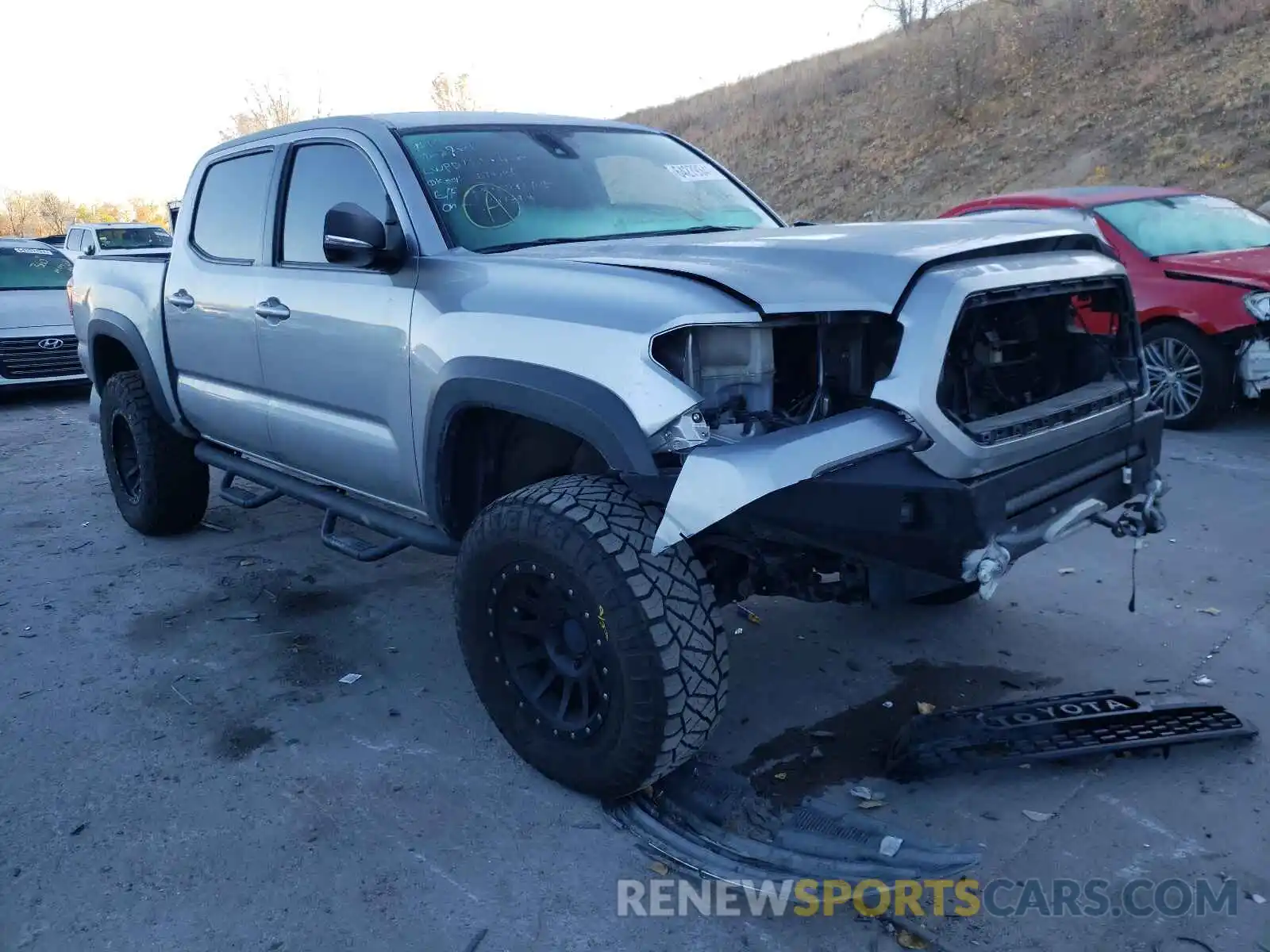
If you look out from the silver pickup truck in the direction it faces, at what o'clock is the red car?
The red car is roughly at 9 o'clock from the silver pickup truck.

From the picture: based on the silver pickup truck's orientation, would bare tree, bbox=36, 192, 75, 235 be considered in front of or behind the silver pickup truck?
behind

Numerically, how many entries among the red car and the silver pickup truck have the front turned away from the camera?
0

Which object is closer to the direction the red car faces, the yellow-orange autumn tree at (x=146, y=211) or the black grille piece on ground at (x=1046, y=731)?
the black grille piece on ground

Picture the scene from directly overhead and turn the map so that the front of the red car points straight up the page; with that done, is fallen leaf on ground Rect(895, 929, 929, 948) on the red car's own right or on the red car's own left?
on the red car's own right

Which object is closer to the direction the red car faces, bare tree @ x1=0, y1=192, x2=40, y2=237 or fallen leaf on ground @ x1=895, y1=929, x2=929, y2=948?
the fallen leaf on ground

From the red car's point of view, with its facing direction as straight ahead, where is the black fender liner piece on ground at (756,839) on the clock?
The black fender liner piece on ground is roughly at 2 o'clock from the red car.

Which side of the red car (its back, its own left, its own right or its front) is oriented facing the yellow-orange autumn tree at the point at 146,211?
back

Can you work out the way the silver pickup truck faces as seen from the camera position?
facing the viewer and to the right of the viewer

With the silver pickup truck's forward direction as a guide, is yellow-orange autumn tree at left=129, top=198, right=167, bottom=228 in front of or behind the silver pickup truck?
behind

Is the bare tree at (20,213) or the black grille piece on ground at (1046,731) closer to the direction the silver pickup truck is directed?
the black grille piece on ground
